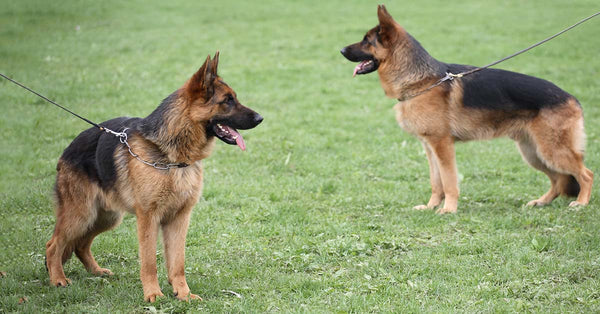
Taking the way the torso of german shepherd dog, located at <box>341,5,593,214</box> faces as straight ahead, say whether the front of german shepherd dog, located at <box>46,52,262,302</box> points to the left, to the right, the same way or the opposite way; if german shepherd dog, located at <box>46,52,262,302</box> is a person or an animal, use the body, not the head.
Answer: the opposite way

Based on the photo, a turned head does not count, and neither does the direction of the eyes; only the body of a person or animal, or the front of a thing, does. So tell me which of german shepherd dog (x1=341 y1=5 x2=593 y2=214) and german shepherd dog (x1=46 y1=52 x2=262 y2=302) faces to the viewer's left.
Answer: german shepherd dog (x1=341 y1=5 x2=593 y2=214)

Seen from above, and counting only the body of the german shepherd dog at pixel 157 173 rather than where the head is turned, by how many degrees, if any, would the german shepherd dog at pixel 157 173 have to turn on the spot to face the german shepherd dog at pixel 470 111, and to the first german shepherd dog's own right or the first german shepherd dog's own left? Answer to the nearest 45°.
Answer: approximately 90° to the first german shepherd dog's own left

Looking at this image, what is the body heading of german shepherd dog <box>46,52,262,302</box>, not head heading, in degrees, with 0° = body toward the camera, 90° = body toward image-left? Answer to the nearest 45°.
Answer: approximately 315°

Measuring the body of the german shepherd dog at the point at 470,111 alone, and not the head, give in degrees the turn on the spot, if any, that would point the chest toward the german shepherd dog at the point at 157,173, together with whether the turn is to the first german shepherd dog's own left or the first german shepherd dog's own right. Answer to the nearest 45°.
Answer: approximately 45° to the first german shepherd dog's own left

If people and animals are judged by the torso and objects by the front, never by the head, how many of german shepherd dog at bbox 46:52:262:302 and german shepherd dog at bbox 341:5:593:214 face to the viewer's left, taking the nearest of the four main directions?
1

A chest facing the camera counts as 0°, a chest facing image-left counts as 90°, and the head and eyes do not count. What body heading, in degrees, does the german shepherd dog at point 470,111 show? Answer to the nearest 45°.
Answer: approximately 90°
